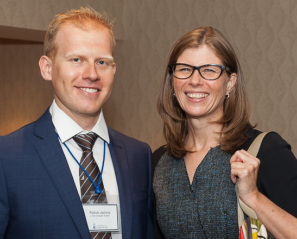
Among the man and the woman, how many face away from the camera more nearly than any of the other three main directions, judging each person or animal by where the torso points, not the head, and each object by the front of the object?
0

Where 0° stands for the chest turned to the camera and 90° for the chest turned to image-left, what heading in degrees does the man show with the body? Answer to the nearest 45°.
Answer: approximately 315°

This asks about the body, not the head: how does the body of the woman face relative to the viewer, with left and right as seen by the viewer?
facing the viewer and to the left of the viewer

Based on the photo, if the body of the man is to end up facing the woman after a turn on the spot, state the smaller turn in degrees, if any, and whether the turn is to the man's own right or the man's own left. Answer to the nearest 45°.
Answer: approximately 45° to the man's own left
